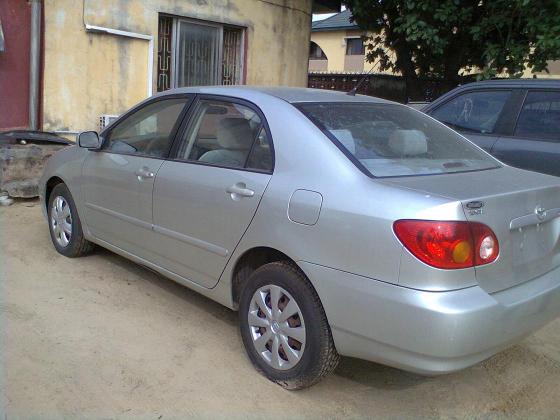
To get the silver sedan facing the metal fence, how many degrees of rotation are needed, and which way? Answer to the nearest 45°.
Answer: approximately 45° to its right

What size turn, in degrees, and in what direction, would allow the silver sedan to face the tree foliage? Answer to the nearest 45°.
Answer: approximately 45° to its right

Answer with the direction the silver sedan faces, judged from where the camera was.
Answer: facing away from the viewer and to the left of the viewer

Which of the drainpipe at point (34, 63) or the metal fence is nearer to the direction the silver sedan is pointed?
the drainpipe

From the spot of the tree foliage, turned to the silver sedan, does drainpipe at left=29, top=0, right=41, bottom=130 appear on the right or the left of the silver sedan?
right

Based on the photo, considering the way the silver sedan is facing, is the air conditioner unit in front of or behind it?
in front

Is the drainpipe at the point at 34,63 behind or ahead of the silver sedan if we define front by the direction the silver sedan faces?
ahead

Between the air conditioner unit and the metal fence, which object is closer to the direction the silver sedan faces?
the air conditioner unit
